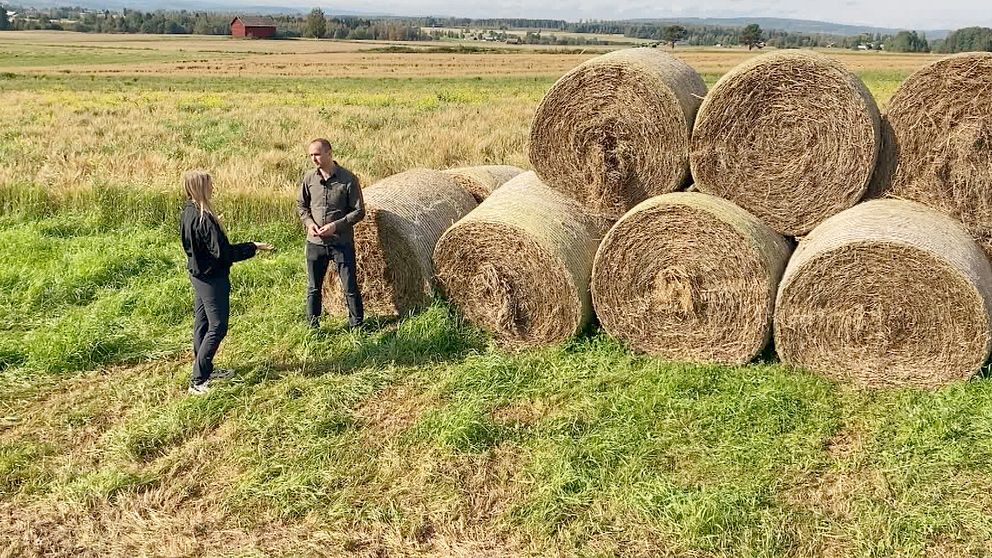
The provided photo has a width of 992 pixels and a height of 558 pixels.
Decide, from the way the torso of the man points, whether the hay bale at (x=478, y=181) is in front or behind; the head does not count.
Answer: behind

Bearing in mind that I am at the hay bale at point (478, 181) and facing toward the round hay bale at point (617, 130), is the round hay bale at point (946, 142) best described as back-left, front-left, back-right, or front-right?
front-left

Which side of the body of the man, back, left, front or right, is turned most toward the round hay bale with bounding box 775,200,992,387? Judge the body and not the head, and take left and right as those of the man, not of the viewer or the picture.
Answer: left

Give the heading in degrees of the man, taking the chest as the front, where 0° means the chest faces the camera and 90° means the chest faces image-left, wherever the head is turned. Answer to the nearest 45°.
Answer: approximately 45°

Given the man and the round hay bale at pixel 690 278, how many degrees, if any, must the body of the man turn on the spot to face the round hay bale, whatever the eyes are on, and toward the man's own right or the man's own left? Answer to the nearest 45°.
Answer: approximately 90° to the man's own left

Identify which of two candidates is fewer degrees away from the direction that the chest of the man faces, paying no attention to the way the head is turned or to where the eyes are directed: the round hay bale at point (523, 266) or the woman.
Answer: the woman

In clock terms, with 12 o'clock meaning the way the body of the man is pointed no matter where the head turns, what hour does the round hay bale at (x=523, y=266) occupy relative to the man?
The round hay bale is roughly at 8 o'clock from the man.

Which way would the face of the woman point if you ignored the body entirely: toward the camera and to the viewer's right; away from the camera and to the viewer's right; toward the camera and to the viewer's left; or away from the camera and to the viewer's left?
away from the camera and to the viewer's right

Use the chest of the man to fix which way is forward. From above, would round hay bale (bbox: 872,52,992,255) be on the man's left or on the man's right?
on the man's left

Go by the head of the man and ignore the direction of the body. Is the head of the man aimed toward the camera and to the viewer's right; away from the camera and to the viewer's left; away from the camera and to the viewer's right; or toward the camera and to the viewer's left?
toward the camera and to the viewer's left

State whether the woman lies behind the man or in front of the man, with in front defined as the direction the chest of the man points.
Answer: in front

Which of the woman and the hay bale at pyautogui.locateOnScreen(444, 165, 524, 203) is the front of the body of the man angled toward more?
the woman

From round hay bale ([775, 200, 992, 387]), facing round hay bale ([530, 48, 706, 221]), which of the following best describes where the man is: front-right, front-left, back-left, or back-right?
front-left
